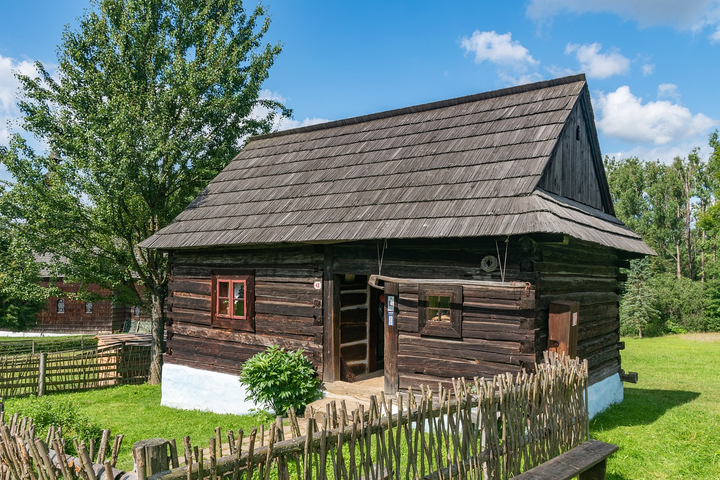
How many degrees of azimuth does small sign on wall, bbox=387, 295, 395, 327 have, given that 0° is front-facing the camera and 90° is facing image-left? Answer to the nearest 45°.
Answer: approximately 0°

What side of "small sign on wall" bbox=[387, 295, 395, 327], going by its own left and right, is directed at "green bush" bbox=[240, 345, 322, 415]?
right

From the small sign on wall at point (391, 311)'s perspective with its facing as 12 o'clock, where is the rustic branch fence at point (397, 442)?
The rustic branch fence is roughly at 12 o'clock from the small sign on wall.

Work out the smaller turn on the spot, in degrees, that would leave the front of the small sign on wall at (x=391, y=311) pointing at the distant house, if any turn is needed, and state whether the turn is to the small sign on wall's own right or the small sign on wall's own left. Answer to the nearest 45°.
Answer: approximately 135° to the small sign on wall's own right

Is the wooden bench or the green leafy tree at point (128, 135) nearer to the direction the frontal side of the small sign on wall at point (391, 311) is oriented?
the wooden bench

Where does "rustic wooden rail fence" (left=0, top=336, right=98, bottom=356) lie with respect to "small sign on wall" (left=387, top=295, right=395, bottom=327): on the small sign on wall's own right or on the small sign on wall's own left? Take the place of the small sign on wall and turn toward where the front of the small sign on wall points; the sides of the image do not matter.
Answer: on the small sign on wall's own right

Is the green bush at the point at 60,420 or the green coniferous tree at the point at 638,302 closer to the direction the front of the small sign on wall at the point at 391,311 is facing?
the green bush

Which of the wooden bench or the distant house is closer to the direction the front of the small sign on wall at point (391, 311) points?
the wooden bench

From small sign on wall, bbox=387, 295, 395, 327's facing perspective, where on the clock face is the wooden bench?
The wooden bench is roughly at 11 o'clock from the small sign on wall.
